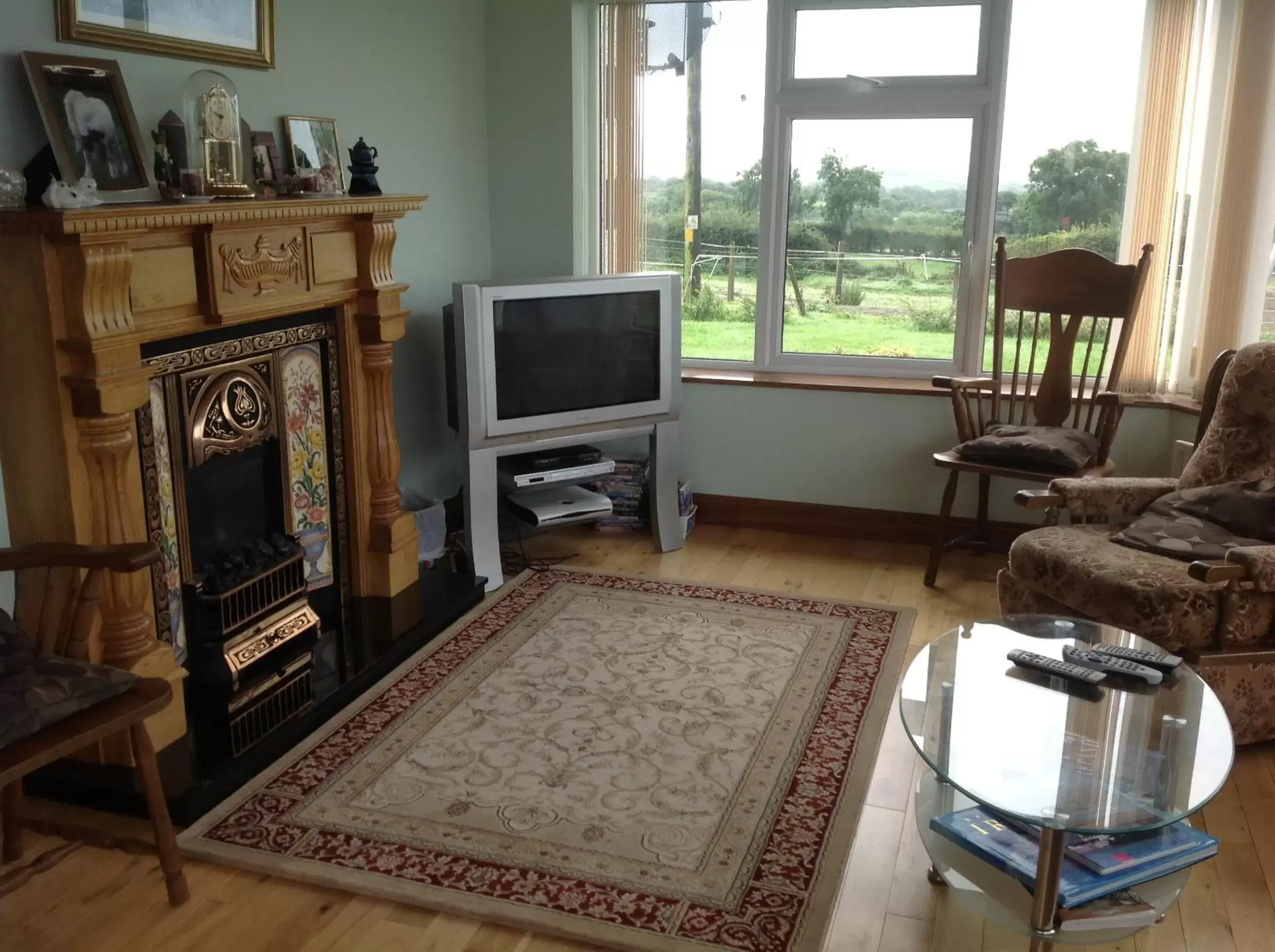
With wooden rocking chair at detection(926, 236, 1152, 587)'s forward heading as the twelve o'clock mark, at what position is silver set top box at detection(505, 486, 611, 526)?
The silver set top box is roughly at 1 o'clock from the wooden rocking chair.

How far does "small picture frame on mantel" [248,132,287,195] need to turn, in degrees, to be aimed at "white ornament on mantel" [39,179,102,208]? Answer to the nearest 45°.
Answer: approximately 90° to its right

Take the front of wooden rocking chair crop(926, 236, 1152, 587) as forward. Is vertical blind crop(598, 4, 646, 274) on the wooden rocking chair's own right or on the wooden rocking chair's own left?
on the wooden rocking chair's own right

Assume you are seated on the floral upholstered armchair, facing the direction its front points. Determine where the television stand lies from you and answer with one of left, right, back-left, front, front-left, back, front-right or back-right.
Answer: front-right

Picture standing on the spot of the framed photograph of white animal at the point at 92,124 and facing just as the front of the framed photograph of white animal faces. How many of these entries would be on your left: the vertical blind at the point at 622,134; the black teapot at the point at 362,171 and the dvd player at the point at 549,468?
3

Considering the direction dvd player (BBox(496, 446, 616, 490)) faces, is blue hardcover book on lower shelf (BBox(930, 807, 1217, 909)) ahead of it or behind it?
ahead

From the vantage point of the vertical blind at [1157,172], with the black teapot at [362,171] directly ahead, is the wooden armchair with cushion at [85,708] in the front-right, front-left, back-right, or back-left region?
front-left

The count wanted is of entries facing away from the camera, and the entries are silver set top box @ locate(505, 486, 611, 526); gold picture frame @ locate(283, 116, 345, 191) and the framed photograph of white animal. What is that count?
0

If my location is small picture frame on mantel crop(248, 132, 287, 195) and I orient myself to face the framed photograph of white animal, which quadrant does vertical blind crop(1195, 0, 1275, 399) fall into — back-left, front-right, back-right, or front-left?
back-left

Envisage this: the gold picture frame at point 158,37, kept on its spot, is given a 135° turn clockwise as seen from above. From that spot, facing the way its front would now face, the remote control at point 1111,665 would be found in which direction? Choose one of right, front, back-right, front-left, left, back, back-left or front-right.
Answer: back-left

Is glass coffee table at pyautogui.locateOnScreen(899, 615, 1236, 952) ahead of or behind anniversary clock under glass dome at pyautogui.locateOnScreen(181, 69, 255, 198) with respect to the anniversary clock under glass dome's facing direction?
ahead

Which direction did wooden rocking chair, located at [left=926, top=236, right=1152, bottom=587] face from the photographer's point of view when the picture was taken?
facing the viewer and to the left of the viewer

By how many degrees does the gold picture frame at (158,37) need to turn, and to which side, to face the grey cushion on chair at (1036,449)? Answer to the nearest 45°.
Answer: approximately 45° to its left

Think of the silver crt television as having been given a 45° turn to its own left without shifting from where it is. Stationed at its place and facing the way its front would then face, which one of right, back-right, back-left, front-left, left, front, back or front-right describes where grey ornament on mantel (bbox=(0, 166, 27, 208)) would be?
back-right

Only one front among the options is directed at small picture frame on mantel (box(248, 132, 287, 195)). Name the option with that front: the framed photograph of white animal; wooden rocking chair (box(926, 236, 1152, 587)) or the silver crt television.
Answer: the wooden rocking chair

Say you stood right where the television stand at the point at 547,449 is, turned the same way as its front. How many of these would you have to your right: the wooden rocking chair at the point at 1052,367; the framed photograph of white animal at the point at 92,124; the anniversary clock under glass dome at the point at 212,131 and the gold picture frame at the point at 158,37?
3

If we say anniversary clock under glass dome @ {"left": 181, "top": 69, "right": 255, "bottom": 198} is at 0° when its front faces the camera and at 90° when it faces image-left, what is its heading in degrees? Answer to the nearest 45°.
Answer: approximately 315°
